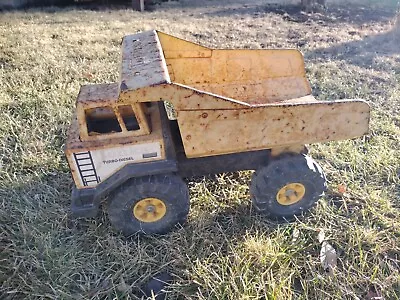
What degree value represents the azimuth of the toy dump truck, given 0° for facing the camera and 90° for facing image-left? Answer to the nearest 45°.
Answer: approximately 90°
